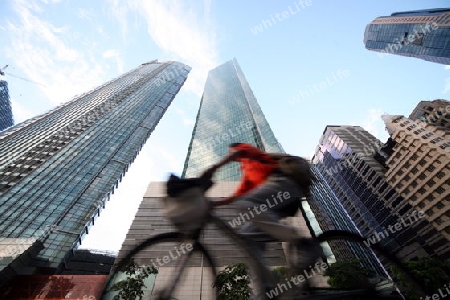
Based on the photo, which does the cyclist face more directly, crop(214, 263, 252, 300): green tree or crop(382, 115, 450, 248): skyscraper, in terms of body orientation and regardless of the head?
the green tree

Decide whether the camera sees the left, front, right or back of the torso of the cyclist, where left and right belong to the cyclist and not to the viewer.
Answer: left

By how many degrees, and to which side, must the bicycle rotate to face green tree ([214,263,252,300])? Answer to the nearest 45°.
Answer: approximately 90° to its right

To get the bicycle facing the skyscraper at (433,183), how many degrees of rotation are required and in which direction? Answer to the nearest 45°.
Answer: approximately 135° to its right

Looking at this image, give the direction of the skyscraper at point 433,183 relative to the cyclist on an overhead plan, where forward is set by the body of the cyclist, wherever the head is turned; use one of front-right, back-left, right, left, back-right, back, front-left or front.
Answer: back-right

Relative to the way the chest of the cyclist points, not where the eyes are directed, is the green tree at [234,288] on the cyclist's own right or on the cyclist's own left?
on the cyclist's own right

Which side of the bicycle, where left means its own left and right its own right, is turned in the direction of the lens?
left
